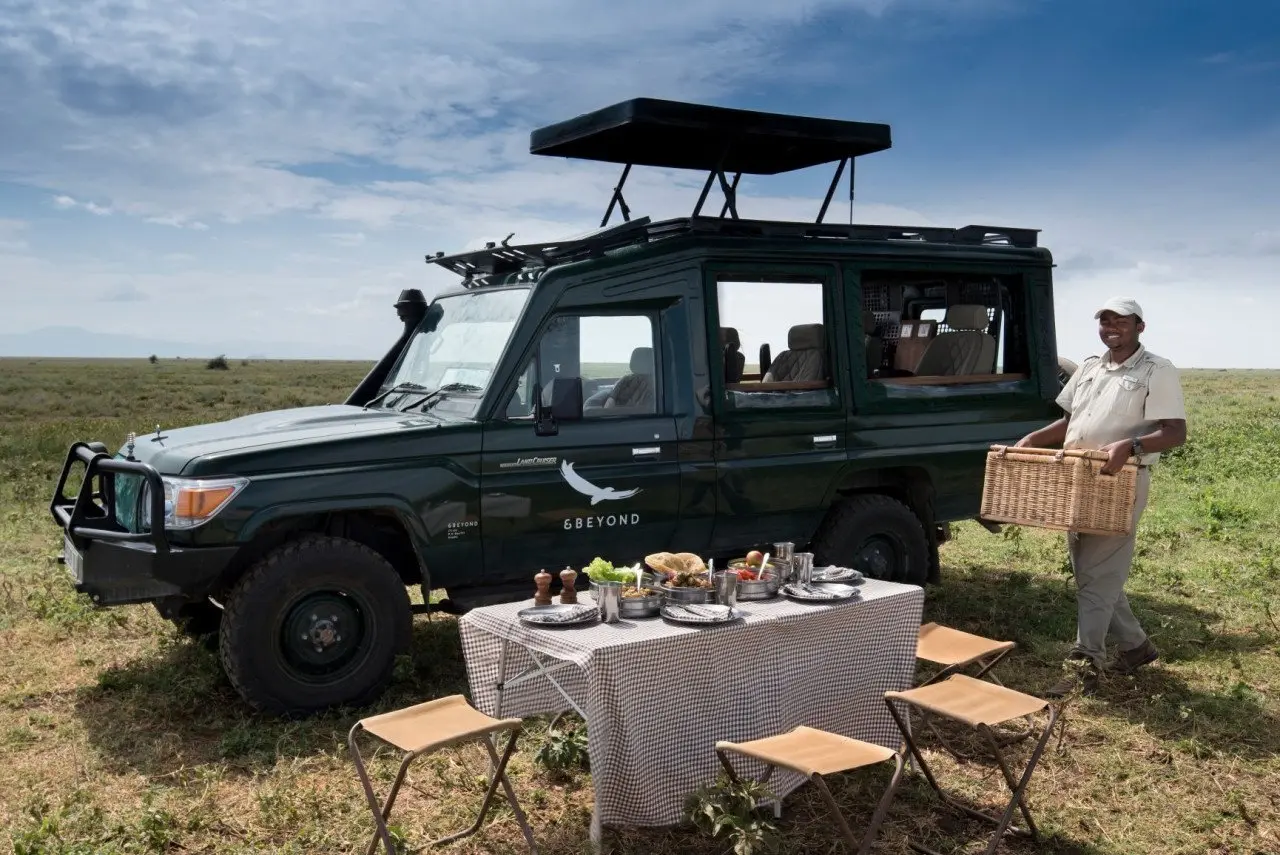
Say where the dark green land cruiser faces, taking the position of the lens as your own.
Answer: facing the viewer and to the left of the viewer

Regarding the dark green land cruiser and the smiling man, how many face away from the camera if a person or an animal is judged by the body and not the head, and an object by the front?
0

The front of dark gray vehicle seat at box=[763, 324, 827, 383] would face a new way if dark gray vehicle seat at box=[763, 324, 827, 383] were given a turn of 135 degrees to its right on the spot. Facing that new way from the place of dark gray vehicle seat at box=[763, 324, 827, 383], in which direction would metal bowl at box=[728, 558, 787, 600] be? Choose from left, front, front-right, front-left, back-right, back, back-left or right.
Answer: back

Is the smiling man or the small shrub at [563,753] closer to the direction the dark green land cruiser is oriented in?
the small shrub

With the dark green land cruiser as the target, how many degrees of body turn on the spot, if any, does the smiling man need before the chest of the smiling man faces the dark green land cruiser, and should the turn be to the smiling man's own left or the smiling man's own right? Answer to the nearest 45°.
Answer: approximately 45° to the smiling man's own right

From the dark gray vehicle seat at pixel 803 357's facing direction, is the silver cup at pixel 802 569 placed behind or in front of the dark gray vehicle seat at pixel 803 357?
in front

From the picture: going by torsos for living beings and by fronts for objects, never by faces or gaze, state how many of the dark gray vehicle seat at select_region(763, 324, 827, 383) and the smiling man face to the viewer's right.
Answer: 0

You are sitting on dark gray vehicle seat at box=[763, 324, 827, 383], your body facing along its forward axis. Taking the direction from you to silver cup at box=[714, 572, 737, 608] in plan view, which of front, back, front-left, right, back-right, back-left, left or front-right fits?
front-left

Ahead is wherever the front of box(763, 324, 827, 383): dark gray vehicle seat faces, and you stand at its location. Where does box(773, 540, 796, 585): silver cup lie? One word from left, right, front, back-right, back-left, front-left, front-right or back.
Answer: front-left

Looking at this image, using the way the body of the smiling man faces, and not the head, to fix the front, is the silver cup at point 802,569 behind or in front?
in front
